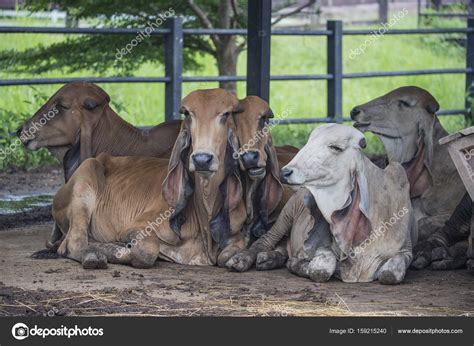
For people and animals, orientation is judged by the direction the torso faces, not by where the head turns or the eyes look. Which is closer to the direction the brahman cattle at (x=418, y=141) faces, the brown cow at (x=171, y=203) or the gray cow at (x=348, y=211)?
the brown cow

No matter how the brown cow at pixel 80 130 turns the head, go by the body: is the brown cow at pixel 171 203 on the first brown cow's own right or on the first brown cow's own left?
on the first brown cow's own left

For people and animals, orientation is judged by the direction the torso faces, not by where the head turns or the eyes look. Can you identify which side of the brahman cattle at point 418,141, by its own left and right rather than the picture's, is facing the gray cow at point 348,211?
front

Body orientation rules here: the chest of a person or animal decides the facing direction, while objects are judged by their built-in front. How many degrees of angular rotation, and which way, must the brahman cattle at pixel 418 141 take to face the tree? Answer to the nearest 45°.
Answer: approximately 45° to its right

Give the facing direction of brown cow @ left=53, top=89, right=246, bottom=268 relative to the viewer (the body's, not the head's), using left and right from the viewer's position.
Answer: facing the viewer and to the right of the viewer

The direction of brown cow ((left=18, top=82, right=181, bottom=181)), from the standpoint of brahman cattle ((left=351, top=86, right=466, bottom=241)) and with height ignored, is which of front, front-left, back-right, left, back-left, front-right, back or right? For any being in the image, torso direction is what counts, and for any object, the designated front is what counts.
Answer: front

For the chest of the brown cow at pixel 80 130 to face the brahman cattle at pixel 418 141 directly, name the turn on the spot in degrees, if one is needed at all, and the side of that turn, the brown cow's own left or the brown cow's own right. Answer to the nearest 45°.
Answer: approximately 180°

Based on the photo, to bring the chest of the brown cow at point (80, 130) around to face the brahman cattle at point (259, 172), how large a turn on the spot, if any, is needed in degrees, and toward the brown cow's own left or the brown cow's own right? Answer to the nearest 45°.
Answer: approximately 135° to the brown cow's own left

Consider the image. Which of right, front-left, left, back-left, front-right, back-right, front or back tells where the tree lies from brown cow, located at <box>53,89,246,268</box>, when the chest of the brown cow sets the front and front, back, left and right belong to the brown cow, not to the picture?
back-left

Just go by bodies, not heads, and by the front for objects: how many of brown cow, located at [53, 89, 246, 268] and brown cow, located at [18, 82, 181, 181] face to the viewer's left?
1

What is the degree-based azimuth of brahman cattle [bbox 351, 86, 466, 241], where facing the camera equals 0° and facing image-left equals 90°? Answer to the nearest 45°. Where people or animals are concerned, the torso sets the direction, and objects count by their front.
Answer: approximately 90°

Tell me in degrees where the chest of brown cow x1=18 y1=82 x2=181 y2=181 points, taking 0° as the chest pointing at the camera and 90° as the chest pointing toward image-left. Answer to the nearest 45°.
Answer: approximately 90°

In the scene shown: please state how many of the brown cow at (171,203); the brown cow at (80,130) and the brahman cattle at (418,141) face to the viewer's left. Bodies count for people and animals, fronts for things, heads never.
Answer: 2

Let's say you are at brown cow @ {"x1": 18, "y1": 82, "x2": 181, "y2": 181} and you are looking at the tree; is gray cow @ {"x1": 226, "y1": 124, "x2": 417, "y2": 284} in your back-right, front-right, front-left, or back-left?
back-right

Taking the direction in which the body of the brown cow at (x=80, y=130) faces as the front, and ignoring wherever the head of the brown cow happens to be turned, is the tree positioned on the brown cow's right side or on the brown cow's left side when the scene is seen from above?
on the brown cow's right side

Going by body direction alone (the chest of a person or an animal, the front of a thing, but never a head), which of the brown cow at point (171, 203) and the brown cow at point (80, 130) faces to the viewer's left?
the brown cow at point (80, 130)
